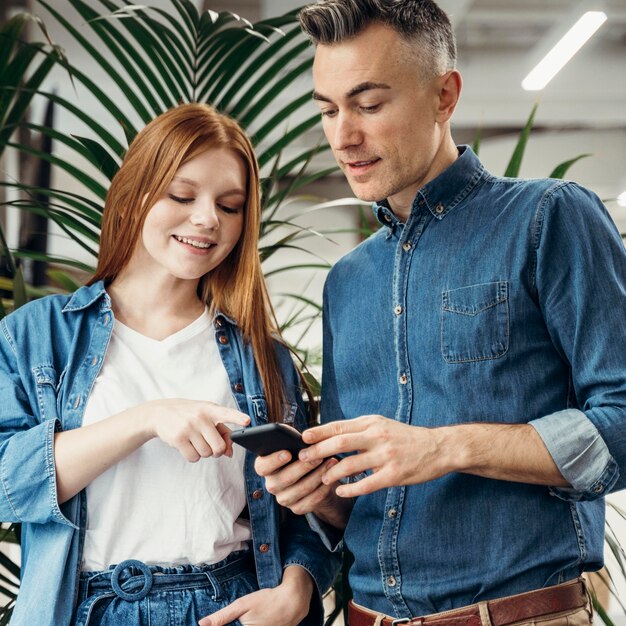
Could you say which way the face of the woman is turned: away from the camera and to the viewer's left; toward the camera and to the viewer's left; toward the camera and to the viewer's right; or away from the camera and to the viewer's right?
toward the camera and to the viewer's right

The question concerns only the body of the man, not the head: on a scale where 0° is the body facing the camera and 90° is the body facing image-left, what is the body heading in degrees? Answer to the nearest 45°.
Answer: approximately 45°

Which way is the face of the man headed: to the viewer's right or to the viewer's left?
to the viewer's left

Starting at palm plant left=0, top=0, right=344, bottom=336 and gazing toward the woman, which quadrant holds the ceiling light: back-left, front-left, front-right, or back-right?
back-left

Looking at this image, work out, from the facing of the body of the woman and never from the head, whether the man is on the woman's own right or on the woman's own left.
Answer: on the woman's own left

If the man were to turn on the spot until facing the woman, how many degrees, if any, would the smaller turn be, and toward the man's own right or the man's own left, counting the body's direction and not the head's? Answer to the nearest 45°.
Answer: approximately 45° to the man's own right

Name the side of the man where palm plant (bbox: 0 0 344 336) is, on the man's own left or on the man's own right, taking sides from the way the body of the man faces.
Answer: on the man's own right

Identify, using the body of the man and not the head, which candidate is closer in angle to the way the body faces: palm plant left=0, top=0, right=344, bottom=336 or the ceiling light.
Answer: the palm plant

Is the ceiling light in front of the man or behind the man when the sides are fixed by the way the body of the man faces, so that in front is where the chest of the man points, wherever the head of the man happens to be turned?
behind

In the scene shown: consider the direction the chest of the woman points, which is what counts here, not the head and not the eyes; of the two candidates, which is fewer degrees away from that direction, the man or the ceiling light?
the man

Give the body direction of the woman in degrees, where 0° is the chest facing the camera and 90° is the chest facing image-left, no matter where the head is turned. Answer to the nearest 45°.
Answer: approximately 0°
